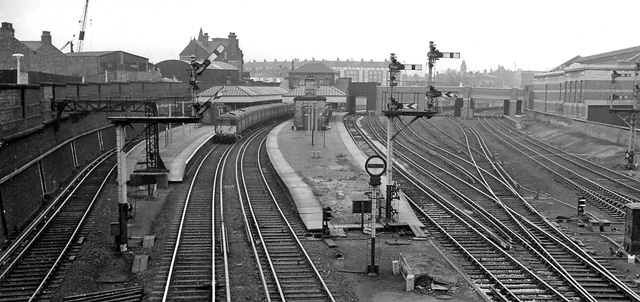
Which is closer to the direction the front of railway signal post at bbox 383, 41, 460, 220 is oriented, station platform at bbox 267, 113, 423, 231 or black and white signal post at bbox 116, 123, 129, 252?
the station platform

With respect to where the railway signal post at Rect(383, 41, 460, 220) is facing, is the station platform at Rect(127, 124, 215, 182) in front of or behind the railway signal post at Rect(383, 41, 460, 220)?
in front

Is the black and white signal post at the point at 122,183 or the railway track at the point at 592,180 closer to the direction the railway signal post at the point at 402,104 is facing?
the railway track

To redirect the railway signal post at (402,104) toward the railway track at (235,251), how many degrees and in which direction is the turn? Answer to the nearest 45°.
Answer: approximately 135° to its left

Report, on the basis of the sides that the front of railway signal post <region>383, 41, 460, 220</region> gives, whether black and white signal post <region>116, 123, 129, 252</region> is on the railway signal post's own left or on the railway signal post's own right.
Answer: on the railway signal post's own left

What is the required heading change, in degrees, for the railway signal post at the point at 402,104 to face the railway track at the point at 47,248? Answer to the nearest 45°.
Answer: approximately 135° to its left

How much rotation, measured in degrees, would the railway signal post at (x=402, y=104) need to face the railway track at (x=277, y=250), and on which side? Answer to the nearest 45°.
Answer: approximately 135° to its left

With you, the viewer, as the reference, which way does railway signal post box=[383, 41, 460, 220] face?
facing away from the viewer
